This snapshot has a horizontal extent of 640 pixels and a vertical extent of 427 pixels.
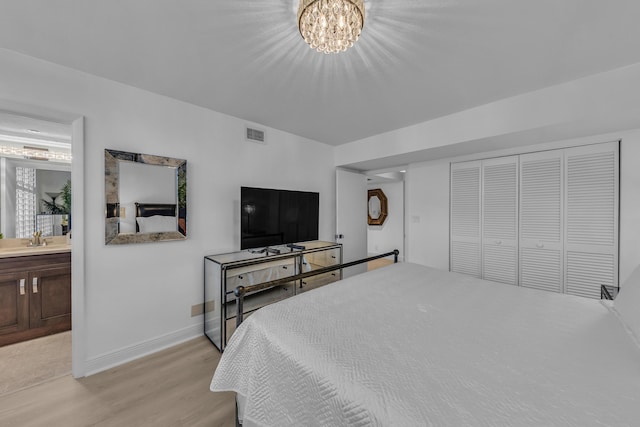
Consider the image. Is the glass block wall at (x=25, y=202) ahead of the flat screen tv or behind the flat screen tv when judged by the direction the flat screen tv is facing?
behind

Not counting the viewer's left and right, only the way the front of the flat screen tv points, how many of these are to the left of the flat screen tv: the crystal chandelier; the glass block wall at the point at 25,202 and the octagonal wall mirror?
1

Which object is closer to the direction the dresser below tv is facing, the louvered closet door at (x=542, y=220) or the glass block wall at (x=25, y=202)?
the louvered closet door

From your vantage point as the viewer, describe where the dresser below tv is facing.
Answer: facing the viewer and to the right of the viewer

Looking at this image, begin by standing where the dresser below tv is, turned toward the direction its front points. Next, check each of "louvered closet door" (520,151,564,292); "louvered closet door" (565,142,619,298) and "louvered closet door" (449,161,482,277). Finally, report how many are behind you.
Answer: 0

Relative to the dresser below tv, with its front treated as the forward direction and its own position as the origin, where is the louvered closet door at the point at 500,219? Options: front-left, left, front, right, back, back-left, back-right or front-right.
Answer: front-left

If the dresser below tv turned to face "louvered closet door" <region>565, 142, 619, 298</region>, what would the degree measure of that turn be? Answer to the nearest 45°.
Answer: approximately 45° to its left

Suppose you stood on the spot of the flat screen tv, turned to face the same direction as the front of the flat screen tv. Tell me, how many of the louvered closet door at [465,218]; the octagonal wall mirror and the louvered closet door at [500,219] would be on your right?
0

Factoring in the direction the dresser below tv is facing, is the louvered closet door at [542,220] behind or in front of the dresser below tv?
in front

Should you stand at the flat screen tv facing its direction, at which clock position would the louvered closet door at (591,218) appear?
The louvered closet door is roughly at 11 o'clock from the flat screen tv.

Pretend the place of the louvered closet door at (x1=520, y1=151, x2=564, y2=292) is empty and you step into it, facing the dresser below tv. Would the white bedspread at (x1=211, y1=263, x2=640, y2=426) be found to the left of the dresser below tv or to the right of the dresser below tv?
left

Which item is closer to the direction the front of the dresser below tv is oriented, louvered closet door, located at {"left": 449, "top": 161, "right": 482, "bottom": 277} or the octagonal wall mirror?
the louvered closet door

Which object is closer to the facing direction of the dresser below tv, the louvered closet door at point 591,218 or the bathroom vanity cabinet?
the louvered closet door

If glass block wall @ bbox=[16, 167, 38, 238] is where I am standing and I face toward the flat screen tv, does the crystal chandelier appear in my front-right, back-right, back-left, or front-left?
front-right

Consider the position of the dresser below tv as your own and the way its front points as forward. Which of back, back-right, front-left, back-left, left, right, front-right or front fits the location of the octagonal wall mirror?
left

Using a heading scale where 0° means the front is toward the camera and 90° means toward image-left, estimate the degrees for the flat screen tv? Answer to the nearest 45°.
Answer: approximately 315°
